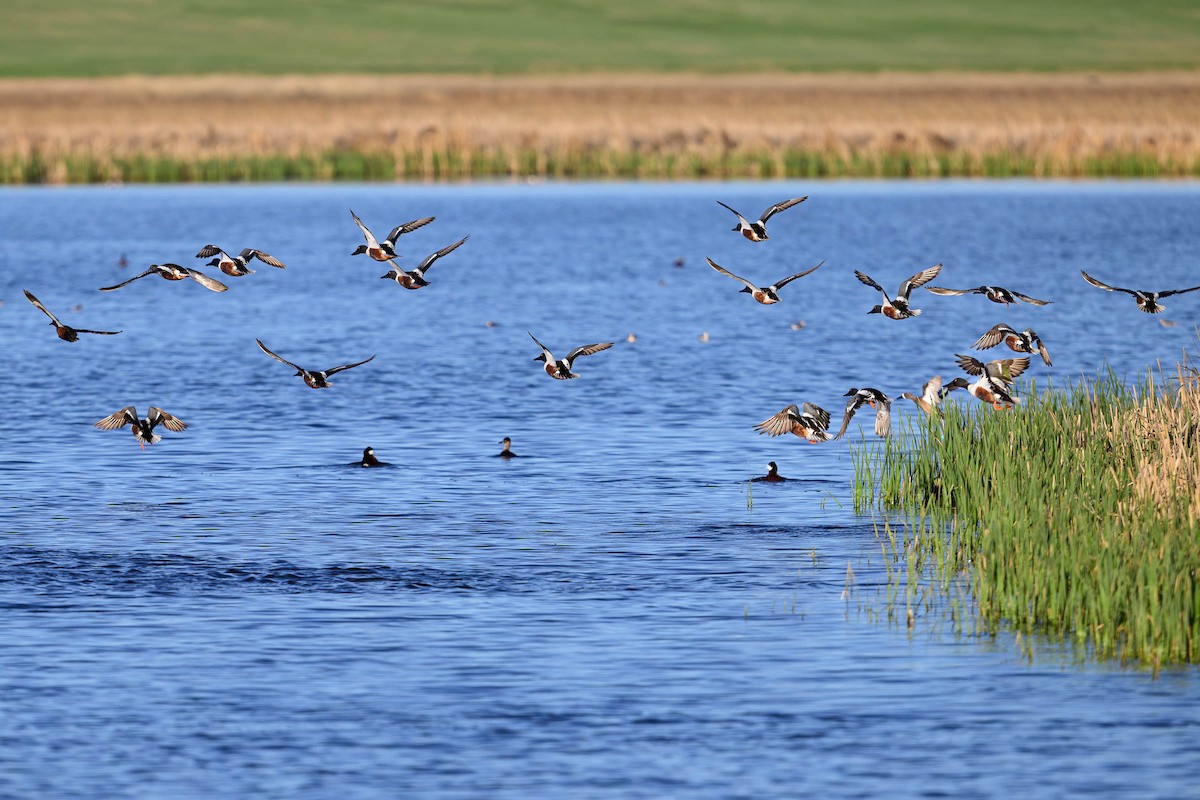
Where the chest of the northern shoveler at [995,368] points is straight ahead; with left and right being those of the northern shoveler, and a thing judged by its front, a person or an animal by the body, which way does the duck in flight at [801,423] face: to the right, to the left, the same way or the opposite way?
the same way

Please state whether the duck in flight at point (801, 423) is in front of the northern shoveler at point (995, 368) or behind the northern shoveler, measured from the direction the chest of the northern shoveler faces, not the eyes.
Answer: in front

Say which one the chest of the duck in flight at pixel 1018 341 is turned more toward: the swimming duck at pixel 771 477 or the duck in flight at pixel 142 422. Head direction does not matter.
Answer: the swimming duck

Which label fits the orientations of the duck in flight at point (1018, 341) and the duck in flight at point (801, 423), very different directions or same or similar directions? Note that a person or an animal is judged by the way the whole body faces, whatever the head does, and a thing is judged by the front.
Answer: same or similar directions

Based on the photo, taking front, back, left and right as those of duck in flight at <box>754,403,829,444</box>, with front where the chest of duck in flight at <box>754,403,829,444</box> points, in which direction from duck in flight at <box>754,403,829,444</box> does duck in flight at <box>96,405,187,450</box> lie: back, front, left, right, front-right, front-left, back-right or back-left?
front-left
